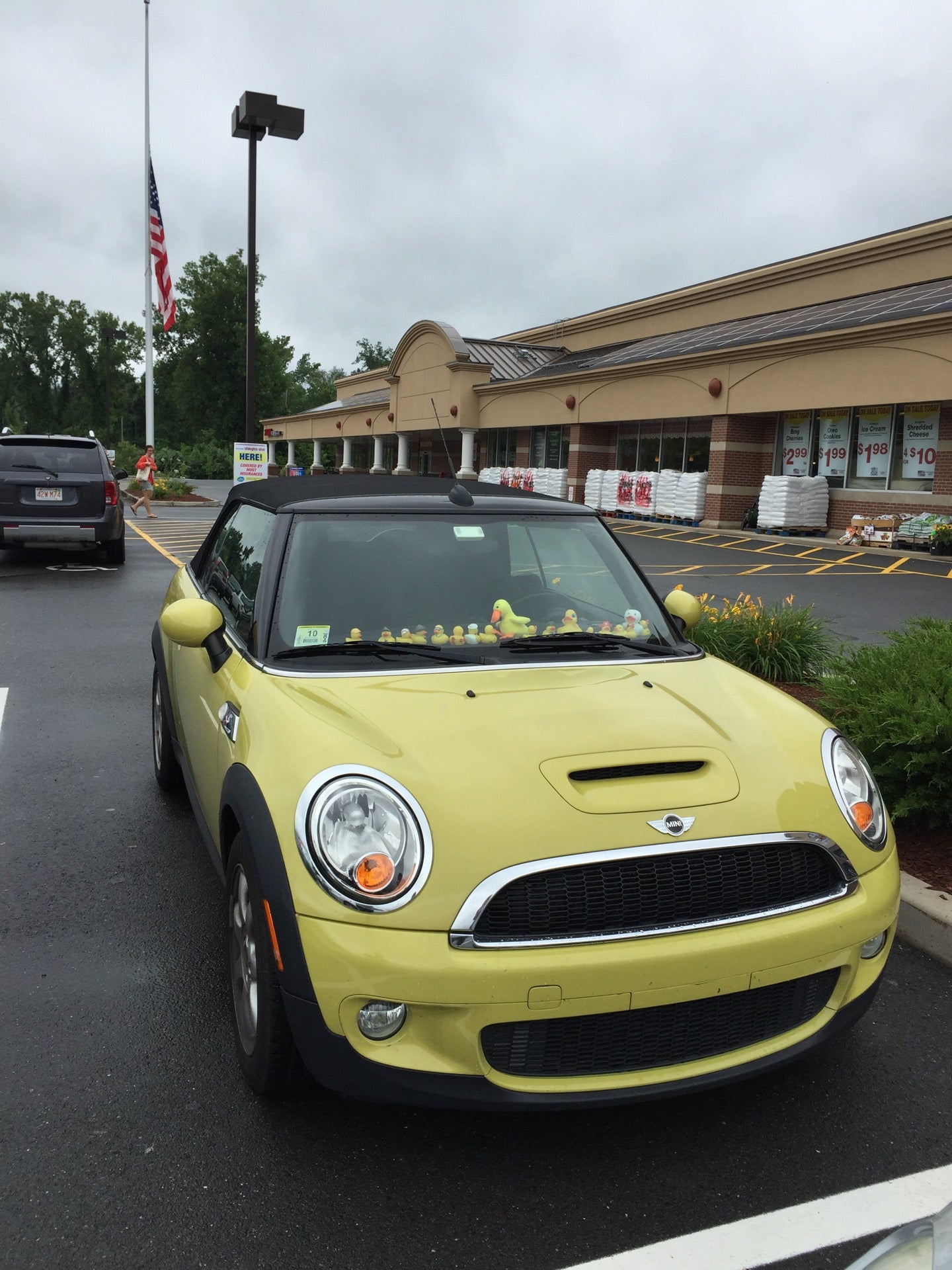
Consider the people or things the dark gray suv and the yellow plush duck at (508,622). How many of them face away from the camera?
1

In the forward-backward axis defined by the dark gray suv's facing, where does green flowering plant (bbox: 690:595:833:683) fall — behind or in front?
behind

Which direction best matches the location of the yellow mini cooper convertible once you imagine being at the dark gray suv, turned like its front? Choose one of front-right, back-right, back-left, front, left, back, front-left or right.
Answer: back

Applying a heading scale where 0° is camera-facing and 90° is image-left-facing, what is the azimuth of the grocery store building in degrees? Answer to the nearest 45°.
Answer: approximately 45°

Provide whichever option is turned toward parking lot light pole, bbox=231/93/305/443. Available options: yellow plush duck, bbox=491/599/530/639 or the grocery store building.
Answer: the grocery store building

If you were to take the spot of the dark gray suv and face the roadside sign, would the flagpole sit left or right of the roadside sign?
left

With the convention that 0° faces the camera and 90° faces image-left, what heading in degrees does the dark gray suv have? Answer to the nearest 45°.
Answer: approximately 180°

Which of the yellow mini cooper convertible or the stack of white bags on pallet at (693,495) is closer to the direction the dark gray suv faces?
the stack of white bags on pallet

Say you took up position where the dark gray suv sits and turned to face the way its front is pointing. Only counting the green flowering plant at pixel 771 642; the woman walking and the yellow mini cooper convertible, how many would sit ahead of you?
1

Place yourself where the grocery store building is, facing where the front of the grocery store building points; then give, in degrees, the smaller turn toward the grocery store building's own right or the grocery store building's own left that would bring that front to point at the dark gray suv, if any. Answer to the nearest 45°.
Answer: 0° — it already faces it
